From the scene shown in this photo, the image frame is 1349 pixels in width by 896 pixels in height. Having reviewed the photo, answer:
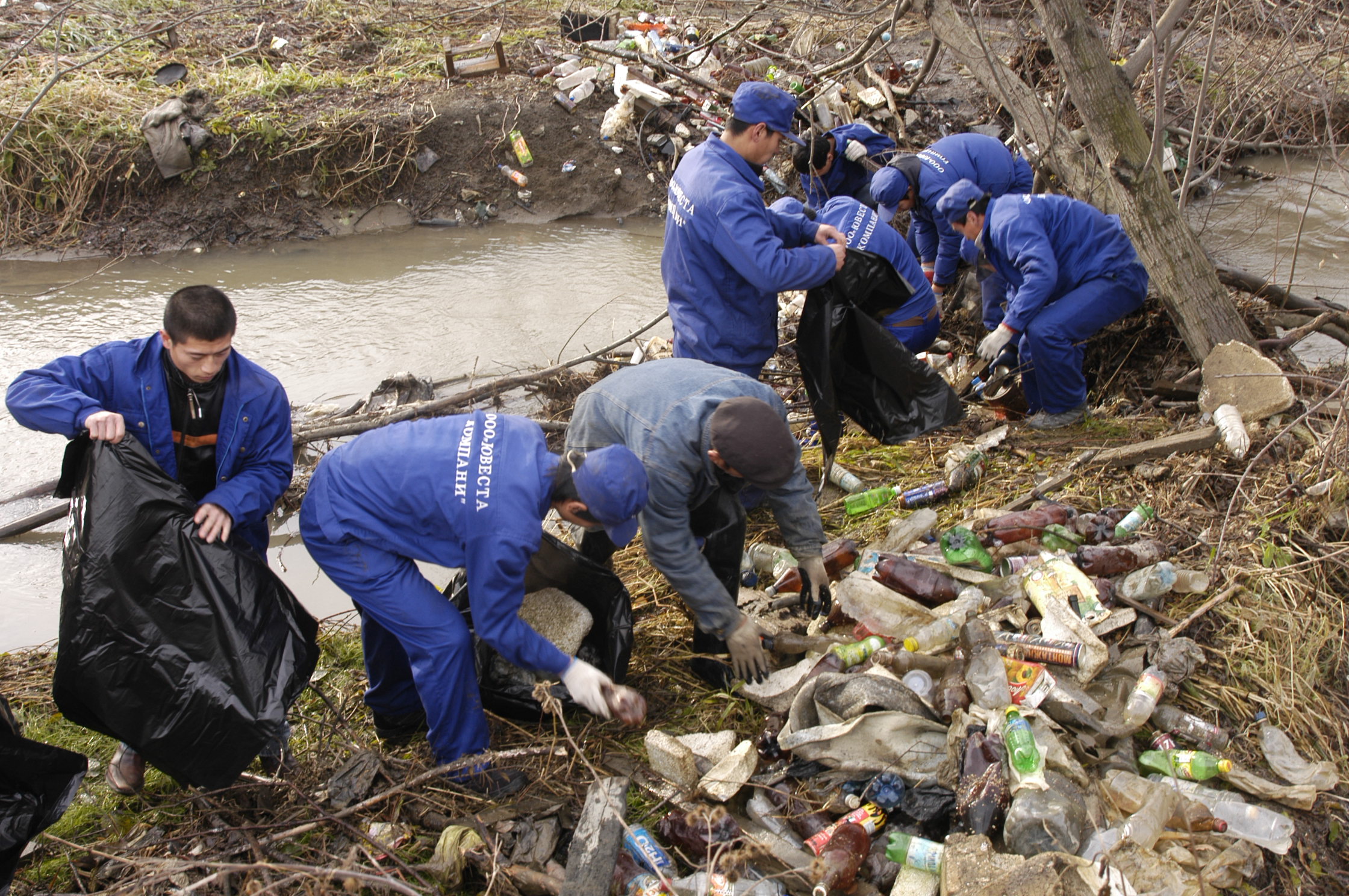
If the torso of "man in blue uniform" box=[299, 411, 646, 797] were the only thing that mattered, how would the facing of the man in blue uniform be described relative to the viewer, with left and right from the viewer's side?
facing to the right of the viewer

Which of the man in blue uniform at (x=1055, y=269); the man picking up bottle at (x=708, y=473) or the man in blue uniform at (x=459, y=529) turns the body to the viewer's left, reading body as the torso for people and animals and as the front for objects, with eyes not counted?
the man in blue uniform at (x=1055, y=269)

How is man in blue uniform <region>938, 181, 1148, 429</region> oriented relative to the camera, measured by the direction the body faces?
to the viewer's left

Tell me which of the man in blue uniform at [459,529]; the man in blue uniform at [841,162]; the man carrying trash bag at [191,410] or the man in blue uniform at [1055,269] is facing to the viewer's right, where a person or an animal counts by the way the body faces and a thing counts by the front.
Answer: the man in blue uniform at [459,529]

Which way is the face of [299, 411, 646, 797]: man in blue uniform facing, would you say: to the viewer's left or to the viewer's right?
to the viewer's right

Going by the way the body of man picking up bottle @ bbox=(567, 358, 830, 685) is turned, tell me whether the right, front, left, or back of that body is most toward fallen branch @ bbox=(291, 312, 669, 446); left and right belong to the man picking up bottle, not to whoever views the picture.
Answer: back

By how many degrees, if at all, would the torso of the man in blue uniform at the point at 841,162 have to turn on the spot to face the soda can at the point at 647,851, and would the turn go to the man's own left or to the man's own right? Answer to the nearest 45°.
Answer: approximately 45° to the man's own left

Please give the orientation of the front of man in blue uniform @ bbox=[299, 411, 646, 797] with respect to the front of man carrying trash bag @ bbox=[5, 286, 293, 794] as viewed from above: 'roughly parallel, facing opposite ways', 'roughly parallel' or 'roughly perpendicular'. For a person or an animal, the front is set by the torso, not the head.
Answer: roughly perpendicular

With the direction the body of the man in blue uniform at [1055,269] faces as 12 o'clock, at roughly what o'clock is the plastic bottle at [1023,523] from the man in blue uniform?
The plastic bottle is roughly at 9 o'clock from the man in blue uniform.

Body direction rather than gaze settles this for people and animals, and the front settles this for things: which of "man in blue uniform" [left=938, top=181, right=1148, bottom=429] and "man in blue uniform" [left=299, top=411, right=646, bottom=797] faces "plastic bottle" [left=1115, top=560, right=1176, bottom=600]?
"man in blue uniform" [left=299, top=411, right=646, bottom=797]
